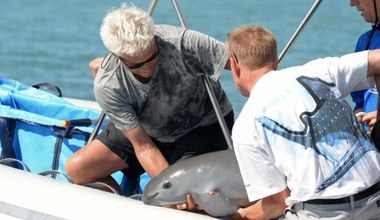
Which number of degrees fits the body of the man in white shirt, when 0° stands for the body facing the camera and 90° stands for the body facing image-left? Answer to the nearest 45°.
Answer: approximately 135°

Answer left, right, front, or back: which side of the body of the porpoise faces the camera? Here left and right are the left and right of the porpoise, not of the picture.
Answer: left

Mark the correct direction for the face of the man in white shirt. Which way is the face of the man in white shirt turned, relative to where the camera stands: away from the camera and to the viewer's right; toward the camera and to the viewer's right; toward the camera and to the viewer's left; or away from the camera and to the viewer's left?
away from the camera and to the viewer's left
